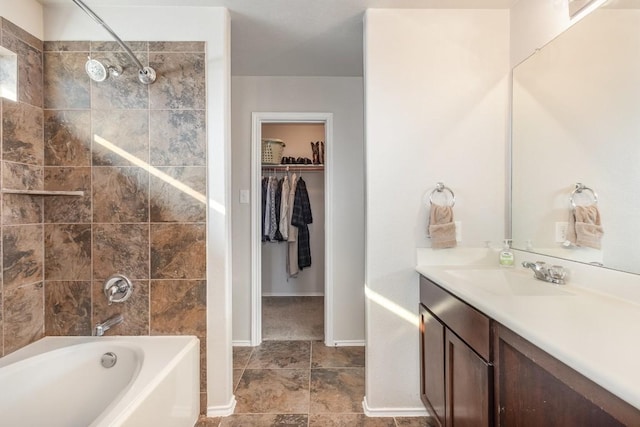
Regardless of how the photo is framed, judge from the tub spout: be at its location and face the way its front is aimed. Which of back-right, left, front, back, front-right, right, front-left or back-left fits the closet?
back

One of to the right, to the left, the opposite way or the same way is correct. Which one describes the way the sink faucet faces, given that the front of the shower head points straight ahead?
to the right

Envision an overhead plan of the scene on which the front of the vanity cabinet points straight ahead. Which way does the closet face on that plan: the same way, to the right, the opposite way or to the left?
to the left

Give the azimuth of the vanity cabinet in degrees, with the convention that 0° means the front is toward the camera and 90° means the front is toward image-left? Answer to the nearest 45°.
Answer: approximately 45°

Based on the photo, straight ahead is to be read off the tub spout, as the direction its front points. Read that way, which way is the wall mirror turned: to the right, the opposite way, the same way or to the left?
to the right
